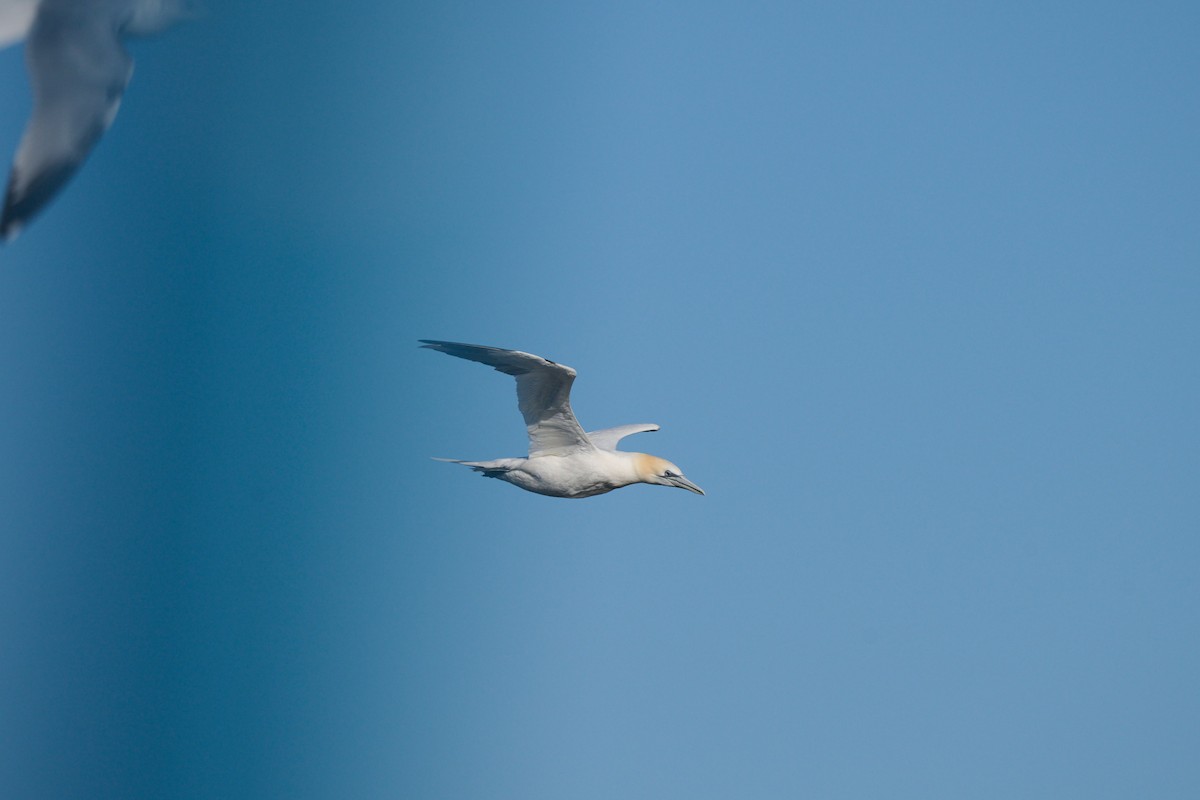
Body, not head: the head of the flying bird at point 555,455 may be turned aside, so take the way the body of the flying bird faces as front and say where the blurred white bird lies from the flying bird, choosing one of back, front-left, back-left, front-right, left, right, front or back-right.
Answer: back-right

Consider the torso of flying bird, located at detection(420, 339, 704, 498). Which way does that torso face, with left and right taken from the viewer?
facing to the right of the viewer
